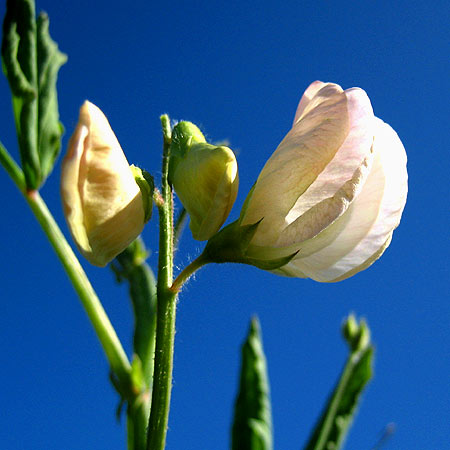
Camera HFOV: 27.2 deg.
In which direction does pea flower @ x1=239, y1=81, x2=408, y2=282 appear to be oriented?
to the viewer's right
